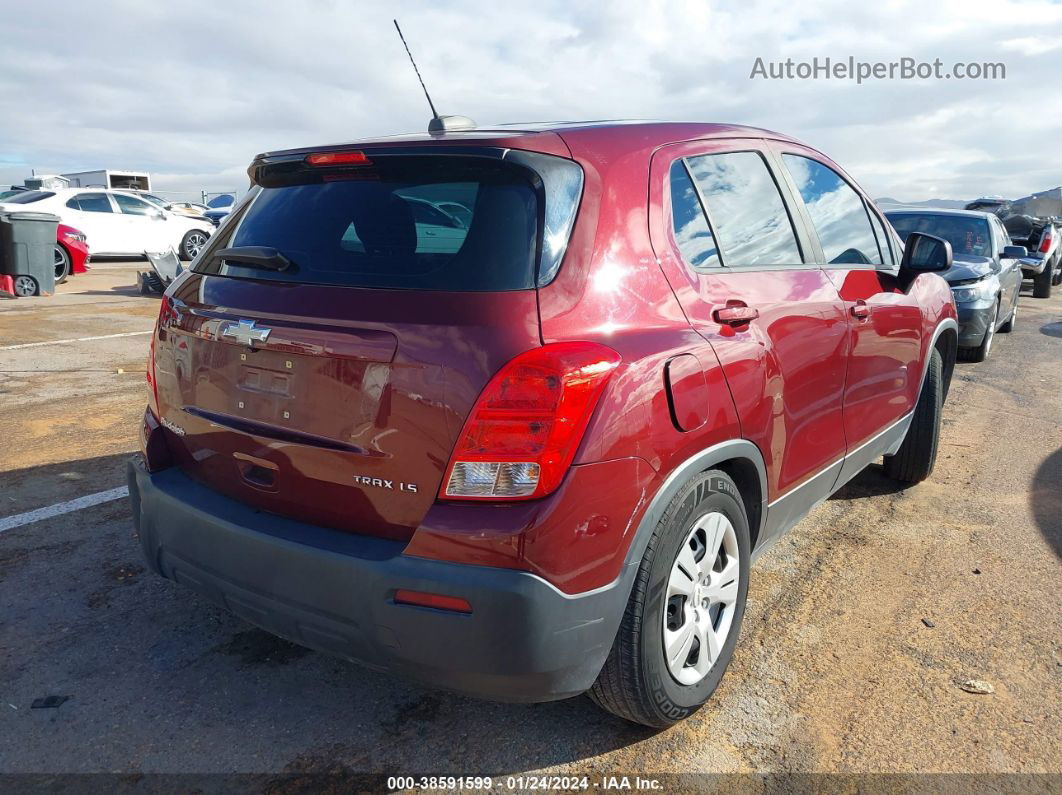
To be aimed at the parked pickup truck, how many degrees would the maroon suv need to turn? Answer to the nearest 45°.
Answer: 0° — it already faces it

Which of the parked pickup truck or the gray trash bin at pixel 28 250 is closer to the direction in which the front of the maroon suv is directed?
the parked pickup truck

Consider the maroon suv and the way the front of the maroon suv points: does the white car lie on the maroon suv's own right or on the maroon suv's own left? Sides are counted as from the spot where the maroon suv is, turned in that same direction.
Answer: on the maroon suv's own left

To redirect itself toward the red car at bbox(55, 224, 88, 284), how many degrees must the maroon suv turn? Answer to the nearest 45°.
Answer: approximately 90° to its left

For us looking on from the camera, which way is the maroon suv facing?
facing away from the viewer and to the right of the viewer

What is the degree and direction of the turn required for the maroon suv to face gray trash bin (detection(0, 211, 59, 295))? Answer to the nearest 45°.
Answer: approximately 90° to its left

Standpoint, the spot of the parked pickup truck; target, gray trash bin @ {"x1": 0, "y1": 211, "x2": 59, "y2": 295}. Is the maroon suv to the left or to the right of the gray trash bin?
left

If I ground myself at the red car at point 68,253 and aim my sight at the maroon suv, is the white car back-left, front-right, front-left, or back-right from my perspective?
back-left
